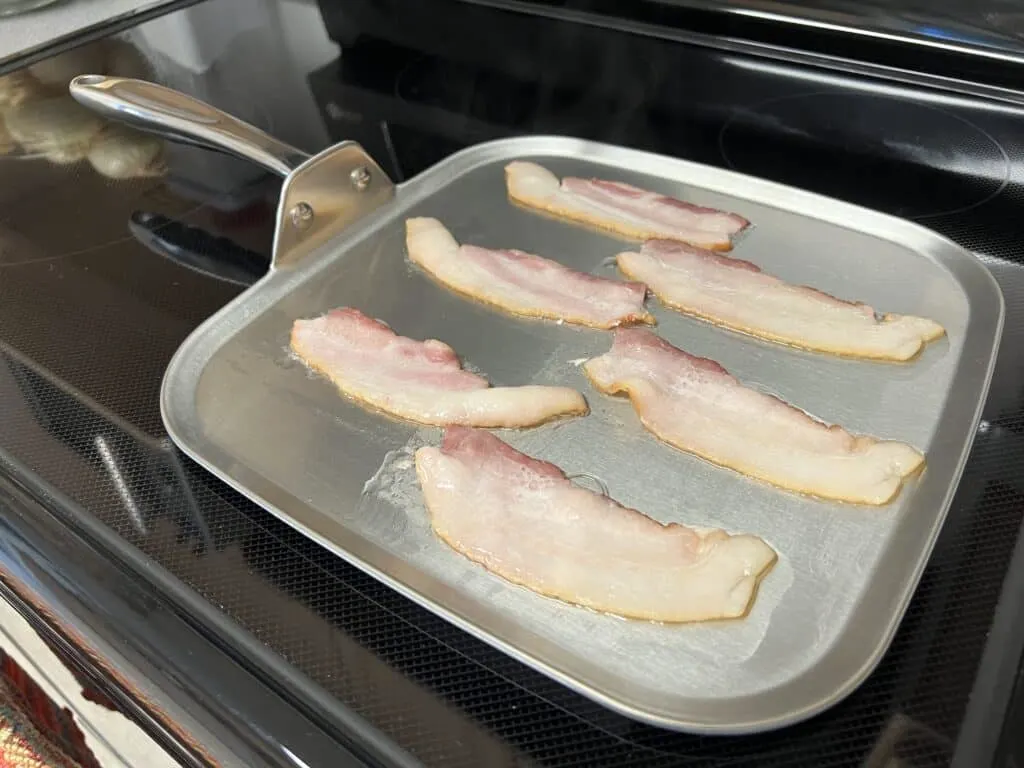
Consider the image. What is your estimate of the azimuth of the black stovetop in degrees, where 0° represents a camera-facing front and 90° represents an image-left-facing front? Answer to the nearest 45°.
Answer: approximately 45°

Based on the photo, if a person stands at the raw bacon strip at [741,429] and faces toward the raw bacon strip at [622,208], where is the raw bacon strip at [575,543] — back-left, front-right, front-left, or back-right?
back-left
